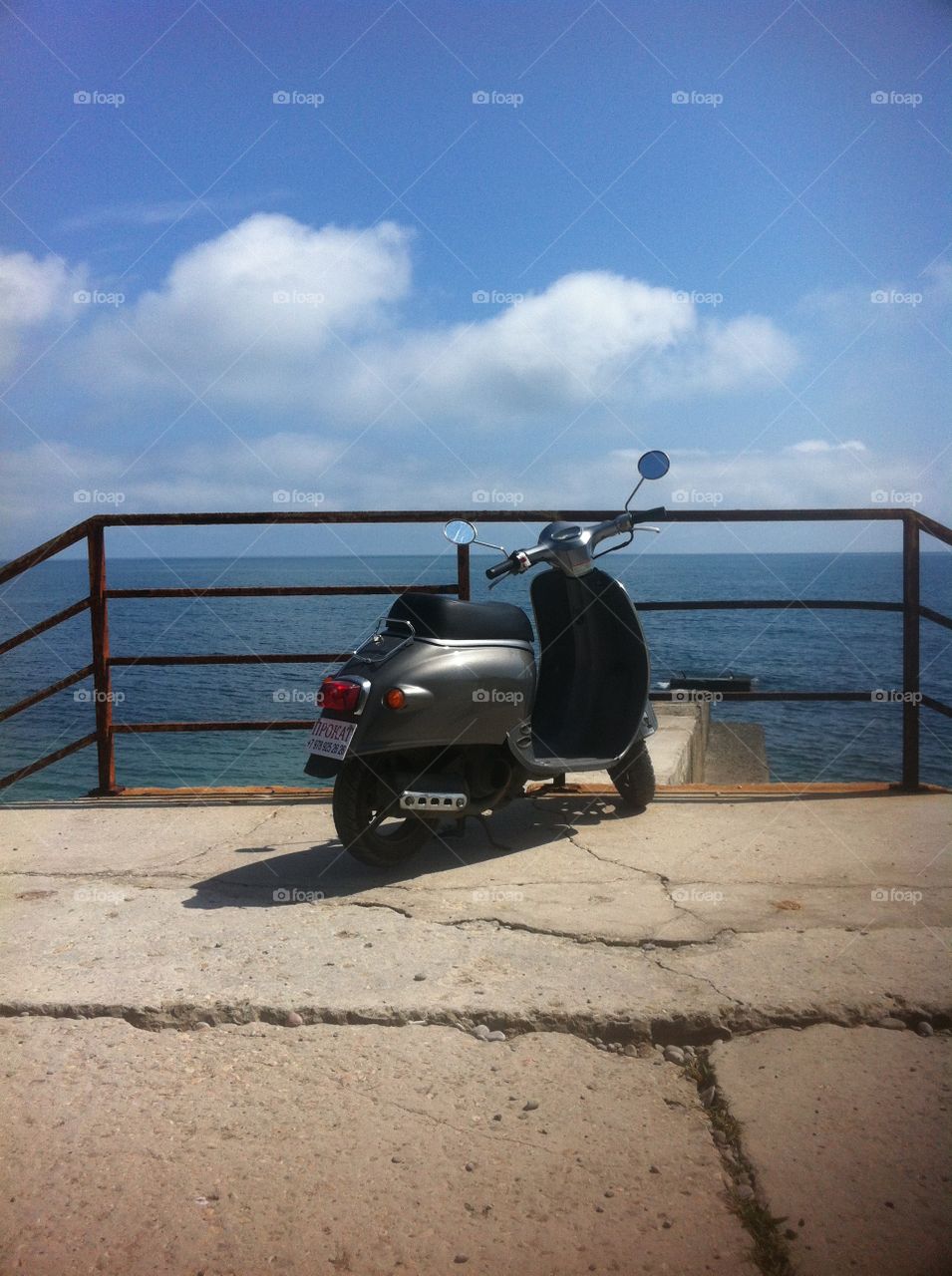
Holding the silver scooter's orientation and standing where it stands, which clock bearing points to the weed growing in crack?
The weed growing in crack is roughly at 4 o'clock from the silver scooter.

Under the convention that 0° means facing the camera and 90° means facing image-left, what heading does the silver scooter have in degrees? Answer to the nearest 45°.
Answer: approximately 225°

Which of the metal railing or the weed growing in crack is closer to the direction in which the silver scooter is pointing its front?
the metal railing
